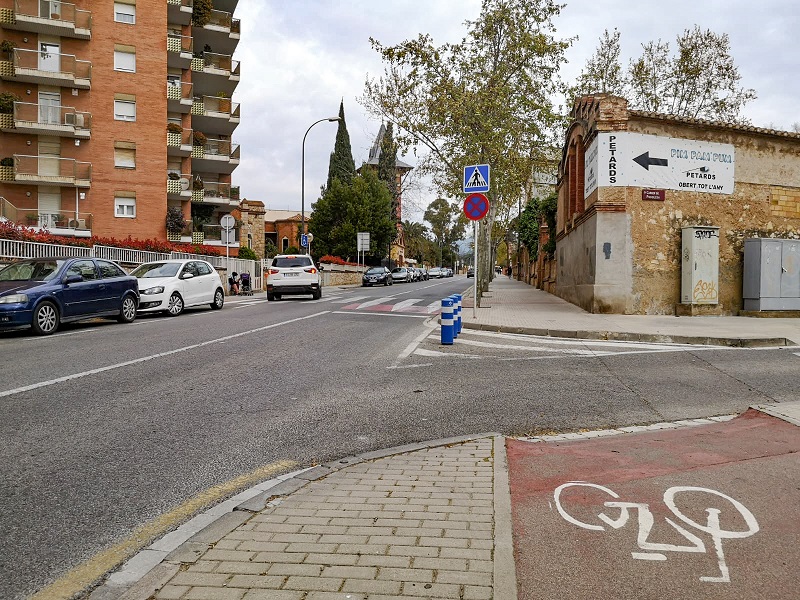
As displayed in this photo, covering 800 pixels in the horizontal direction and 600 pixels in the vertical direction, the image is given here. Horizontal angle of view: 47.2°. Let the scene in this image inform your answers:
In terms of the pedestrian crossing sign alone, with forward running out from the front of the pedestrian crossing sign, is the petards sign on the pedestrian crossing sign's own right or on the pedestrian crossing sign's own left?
on the pedestrian crossing sign's own left

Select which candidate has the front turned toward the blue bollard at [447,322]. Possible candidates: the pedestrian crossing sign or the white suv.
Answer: the pedestrian crossing sign

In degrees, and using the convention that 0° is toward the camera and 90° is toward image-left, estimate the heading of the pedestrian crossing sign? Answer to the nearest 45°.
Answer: approximately 0°

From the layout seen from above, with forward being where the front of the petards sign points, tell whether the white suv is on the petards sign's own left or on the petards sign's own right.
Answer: on the petards sign's own right

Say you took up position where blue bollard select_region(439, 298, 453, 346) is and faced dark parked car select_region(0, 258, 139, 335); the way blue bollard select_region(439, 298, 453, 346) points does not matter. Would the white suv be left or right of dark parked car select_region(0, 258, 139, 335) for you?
right

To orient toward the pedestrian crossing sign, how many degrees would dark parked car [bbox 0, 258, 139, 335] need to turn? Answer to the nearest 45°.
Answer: approximately 135° to its left

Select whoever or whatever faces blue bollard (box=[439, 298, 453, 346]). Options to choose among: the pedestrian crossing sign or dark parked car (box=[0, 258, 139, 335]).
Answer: the pedestrian crossing sign
